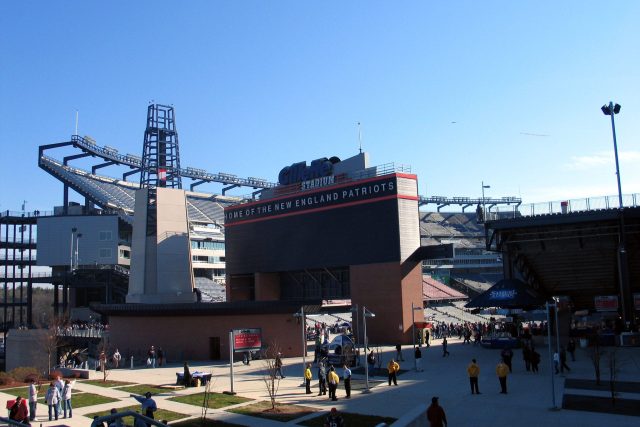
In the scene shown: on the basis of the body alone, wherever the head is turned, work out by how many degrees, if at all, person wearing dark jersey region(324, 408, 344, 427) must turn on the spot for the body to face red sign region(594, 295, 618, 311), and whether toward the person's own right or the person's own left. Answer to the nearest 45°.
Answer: approximately 45° to the person's own right

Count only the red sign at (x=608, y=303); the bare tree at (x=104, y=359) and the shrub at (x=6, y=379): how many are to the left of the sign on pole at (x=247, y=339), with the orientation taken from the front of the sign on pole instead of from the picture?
1

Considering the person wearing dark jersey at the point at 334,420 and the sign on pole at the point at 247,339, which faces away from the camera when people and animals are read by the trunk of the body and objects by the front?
the person wearing dark jersey

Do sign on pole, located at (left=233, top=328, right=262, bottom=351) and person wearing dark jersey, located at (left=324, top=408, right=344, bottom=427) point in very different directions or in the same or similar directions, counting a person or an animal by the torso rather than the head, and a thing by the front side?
very different directions

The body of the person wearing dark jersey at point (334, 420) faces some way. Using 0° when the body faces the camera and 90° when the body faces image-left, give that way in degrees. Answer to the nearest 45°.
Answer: approximately 180°

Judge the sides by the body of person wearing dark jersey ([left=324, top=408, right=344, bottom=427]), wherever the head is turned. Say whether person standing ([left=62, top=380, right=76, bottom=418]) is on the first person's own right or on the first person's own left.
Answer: on the first person's own left

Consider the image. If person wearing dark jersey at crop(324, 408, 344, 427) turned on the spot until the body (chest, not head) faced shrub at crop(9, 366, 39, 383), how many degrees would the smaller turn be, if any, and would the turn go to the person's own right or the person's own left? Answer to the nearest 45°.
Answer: approximately 45° to the person's own left

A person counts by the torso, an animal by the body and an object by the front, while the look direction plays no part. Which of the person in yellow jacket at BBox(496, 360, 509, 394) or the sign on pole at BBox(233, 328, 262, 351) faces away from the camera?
the person in yellow jacket

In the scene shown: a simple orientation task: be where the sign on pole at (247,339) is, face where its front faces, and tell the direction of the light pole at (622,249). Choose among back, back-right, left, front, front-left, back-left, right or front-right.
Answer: left
